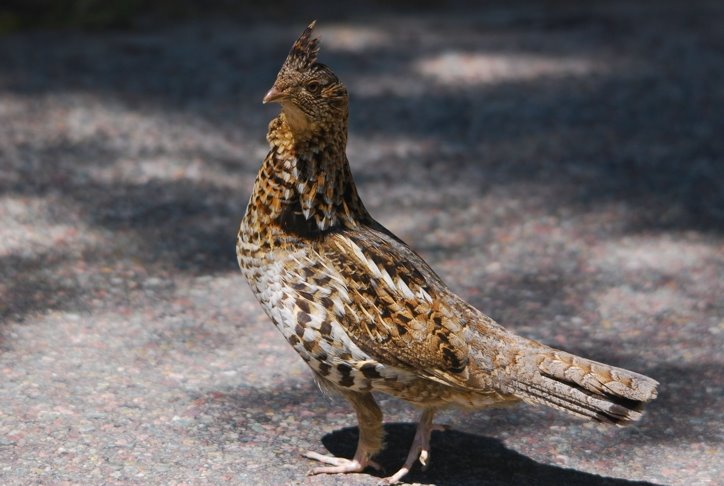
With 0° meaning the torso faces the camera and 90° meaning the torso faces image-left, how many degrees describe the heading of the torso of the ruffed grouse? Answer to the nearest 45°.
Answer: approximately 90°
